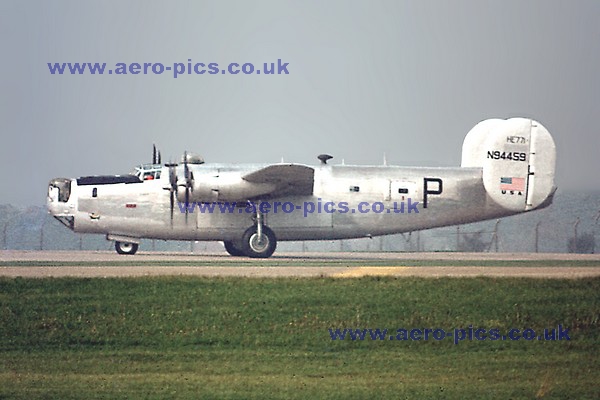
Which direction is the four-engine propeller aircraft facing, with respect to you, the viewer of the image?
facing to the left of the viewer
